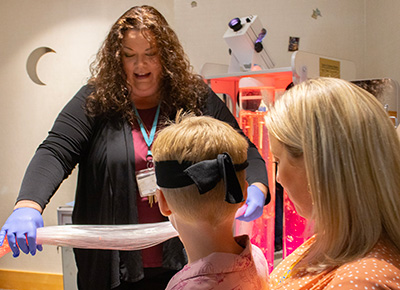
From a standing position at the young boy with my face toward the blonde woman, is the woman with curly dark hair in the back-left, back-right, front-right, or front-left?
back-left

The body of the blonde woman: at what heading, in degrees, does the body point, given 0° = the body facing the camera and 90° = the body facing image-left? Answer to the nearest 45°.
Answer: approximately 135°

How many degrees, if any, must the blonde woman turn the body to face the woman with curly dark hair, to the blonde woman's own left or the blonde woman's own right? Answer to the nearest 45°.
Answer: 0° — they already face them
